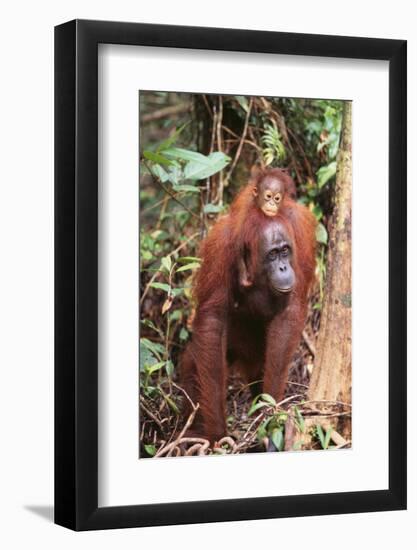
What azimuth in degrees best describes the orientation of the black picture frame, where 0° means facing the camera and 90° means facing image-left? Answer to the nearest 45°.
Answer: approximately 315°
